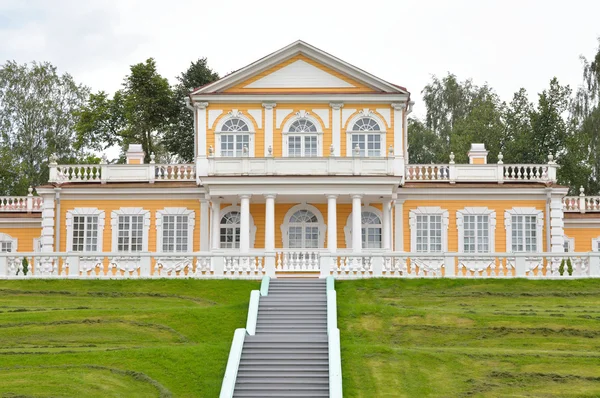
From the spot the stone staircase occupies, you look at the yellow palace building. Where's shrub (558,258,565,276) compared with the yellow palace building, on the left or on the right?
right

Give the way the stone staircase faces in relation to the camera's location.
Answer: facing the viewer

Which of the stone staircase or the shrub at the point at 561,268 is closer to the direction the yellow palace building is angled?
the stone staircase

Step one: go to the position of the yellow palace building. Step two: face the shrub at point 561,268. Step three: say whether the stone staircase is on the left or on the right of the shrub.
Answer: right

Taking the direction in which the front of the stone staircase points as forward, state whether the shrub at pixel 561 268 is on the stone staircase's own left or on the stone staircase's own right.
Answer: on the stone staircase's own left

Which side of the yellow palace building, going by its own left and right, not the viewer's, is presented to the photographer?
front

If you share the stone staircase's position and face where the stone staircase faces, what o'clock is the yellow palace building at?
The yellow palace building is roughly at 6 o'clock from the stone staircase.

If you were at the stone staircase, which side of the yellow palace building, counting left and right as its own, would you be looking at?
front

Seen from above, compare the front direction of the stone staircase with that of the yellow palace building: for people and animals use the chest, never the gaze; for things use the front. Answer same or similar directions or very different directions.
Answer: same or similar directions

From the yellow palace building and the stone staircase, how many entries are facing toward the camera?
2
